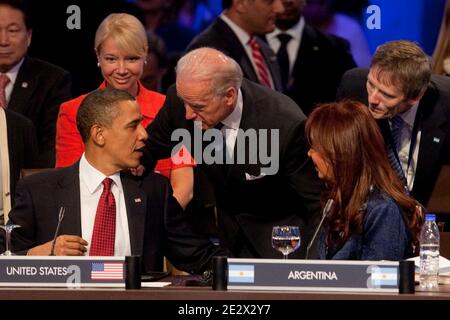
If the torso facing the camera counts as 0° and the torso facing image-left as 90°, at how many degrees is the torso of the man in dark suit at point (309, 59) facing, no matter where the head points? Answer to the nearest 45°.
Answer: approximately 45°

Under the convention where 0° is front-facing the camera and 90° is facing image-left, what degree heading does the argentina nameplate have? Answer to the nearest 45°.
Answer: approximately 0°

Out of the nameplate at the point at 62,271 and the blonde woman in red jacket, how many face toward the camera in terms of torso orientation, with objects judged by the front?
2

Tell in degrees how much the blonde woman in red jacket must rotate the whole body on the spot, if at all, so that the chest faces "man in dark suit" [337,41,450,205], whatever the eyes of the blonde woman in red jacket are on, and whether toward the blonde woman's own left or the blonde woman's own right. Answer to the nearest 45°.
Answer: approximately 90° to the blonde woman's own left

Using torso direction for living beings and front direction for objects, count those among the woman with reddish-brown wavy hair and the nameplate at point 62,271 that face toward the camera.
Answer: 1

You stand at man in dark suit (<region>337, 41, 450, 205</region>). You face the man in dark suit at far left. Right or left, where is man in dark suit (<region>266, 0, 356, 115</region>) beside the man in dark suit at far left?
right

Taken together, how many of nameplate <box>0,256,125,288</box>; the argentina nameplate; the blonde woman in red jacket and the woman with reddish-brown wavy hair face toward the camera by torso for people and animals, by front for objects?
3

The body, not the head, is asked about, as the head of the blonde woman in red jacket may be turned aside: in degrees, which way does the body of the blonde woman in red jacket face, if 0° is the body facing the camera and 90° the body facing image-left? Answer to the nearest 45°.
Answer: approximately 0°

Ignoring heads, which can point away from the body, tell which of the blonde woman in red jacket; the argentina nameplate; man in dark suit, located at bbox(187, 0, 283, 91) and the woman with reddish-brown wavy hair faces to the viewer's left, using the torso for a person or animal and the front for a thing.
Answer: the woman with reddish-brown wavy hair

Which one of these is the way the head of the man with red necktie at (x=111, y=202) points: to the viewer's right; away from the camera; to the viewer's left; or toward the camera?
to the viewer's right

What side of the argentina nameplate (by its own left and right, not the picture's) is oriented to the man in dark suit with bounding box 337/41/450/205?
back
